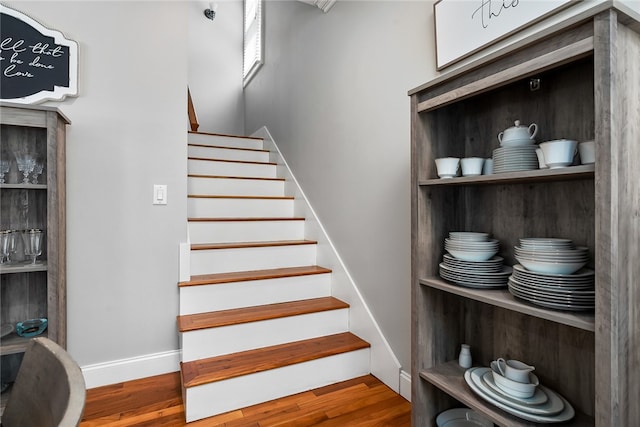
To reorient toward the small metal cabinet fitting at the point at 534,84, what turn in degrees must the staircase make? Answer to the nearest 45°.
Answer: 0° — it already faces it

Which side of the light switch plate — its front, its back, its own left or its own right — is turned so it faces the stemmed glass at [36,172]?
right

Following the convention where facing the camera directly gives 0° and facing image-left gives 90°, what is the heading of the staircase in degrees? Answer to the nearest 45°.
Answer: approximately 315°

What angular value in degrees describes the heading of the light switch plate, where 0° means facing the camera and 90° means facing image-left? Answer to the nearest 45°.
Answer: approximately 0°

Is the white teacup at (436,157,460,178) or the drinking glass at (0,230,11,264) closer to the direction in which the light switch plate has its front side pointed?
the white teacup
